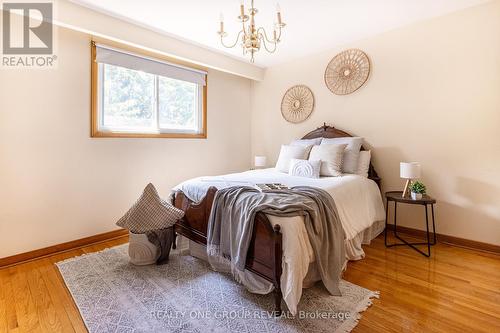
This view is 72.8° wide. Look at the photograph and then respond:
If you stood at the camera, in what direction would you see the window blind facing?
facing the viewer and to the right of the viewer

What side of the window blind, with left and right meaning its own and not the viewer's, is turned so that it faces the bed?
front

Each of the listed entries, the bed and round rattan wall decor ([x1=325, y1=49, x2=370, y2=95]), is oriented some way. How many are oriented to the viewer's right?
0

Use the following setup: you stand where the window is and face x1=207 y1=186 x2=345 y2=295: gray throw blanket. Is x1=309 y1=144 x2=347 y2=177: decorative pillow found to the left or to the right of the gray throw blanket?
left

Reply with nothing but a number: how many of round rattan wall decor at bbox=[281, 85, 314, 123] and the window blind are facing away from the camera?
0

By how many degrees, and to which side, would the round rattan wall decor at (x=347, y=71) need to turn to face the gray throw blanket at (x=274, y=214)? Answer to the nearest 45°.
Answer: approximately 45° to its left

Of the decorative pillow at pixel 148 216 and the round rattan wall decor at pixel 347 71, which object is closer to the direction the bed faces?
the decorative pillow

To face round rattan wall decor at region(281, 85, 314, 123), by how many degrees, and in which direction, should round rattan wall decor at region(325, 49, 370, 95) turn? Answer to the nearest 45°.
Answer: approximately 90° to its right

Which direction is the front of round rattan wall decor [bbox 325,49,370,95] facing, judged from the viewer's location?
facing the viewer and to the left of the viewer

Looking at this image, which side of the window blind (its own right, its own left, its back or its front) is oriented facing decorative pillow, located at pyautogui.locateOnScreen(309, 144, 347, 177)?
front

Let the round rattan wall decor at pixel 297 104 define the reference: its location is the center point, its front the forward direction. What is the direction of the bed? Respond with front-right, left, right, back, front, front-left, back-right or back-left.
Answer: front-left

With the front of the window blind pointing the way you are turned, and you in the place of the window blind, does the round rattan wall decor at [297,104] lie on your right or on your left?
on your left

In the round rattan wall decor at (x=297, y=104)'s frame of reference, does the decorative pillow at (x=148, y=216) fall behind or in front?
in front
